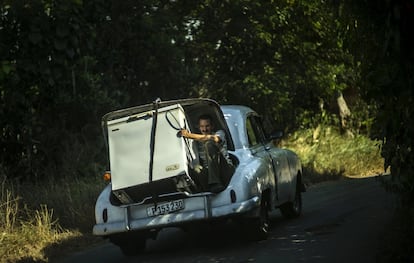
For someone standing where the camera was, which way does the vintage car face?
facing away from the viewer and to the right of the viewer
